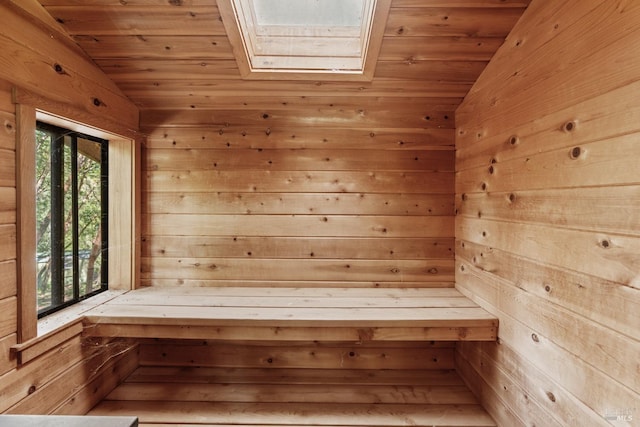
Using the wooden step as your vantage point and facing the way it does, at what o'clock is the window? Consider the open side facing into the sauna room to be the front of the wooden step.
The window is roughly at 3 o'clock from the wooden step.

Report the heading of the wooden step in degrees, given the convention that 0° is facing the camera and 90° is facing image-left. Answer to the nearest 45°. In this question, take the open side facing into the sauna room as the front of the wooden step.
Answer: approximately 0°
